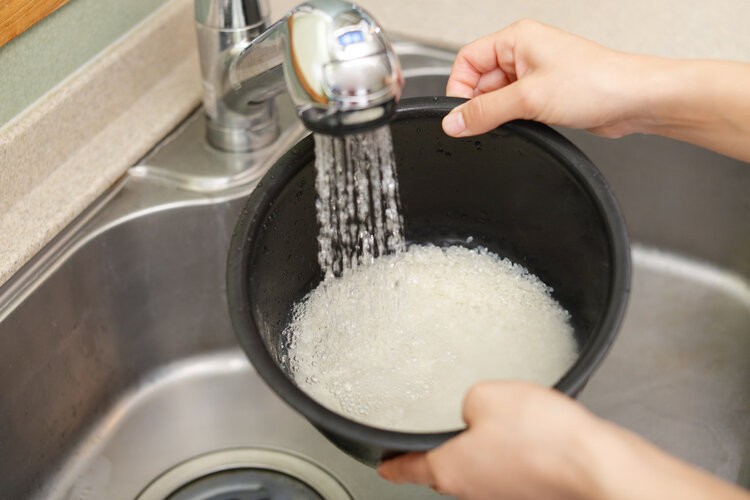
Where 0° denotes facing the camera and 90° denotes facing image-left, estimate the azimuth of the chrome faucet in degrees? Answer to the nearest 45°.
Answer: approximately 315°
